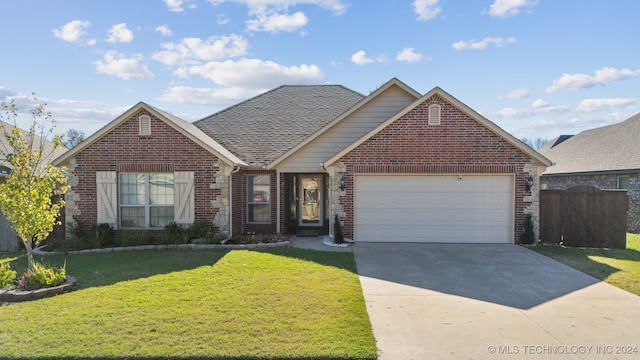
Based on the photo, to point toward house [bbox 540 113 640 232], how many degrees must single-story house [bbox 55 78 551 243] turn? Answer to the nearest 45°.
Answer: approximately 135° to its left

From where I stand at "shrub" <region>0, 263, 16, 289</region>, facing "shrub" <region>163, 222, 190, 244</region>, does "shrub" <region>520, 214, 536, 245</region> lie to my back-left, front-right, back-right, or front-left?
front-right

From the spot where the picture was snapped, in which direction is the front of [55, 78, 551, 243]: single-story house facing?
facing the viewer

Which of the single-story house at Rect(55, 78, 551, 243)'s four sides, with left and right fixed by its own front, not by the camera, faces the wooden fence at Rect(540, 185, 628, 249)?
left

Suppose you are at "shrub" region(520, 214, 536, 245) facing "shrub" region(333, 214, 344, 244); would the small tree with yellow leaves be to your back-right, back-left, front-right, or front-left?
front-left

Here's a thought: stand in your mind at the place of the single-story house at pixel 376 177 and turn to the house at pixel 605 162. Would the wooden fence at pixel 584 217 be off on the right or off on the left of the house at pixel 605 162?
right

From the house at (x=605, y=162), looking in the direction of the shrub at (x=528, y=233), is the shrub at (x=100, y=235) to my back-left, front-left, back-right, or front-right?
front-right

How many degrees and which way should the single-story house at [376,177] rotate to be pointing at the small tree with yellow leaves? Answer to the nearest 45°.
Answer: approximately 45° to its right

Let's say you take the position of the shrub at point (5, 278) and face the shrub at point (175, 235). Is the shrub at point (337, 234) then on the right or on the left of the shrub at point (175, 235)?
right
